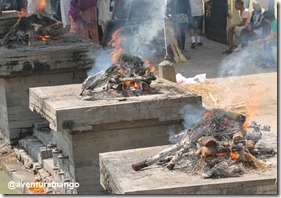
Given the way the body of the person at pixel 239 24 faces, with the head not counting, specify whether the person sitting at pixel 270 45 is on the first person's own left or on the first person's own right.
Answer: on the first person's own left

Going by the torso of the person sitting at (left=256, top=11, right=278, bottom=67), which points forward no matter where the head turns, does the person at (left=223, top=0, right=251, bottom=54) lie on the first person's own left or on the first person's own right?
on the first person's own right

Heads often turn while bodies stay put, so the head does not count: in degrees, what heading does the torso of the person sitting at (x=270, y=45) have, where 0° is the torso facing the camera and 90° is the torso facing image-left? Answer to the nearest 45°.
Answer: approximately 90°
